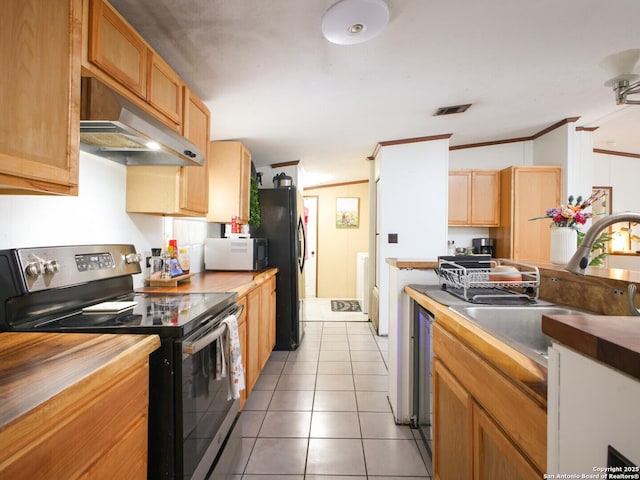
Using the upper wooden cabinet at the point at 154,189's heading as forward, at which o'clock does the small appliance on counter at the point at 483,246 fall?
The small appliance on counter is roughly at 10 o'clock from the upper wooden cabinet.

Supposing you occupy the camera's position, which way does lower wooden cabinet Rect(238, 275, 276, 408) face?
facing to the right of the viewer

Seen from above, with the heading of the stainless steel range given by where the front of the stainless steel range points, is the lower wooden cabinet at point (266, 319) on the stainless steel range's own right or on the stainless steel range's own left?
on the stainless steel range's own left

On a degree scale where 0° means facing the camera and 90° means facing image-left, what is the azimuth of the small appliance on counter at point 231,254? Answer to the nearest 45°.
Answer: approximately 270°

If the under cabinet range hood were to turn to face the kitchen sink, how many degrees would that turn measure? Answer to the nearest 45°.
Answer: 0° — it already faces it

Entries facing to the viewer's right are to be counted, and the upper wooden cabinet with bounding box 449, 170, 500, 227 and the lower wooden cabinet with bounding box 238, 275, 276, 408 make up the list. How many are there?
1

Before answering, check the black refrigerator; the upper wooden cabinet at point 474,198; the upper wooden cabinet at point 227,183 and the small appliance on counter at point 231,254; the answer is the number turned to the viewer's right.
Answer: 3

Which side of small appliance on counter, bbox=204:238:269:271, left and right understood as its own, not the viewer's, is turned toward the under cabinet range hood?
right

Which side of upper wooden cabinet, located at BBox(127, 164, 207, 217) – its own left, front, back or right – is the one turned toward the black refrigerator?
left

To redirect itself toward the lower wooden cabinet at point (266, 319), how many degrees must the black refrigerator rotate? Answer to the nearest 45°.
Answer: approximately 90° to its right

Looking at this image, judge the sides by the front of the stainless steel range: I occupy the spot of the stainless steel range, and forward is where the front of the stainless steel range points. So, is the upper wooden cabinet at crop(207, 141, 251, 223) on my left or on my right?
on my left
